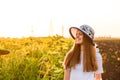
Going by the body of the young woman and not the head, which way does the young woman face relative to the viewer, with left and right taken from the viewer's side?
facing the viewer and to the left of the viewer

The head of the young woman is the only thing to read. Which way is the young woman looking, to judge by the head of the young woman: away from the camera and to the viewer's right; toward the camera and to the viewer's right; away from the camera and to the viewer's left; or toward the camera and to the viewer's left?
toward the camera and to the viewer's left
